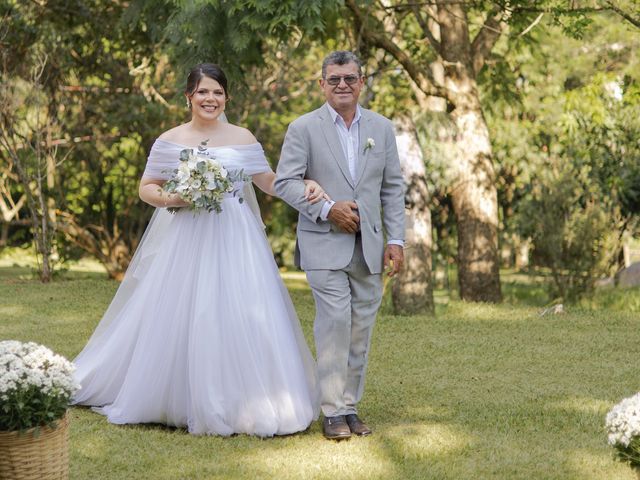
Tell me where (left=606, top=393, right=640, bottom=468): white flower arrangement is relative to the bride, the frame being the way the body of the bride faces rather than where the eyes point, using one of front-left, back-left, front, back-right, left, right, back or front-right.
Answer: front-left

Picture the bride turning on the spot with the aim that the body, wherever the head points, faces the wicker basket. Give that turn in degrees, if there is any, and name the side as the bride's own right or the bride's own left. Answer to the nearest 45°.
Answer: approximately 45° to the bride's own right

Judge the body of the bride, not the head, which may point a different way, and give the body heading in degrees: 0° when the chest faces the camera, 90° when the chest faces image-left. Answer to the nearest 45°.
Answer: approximately 0°
